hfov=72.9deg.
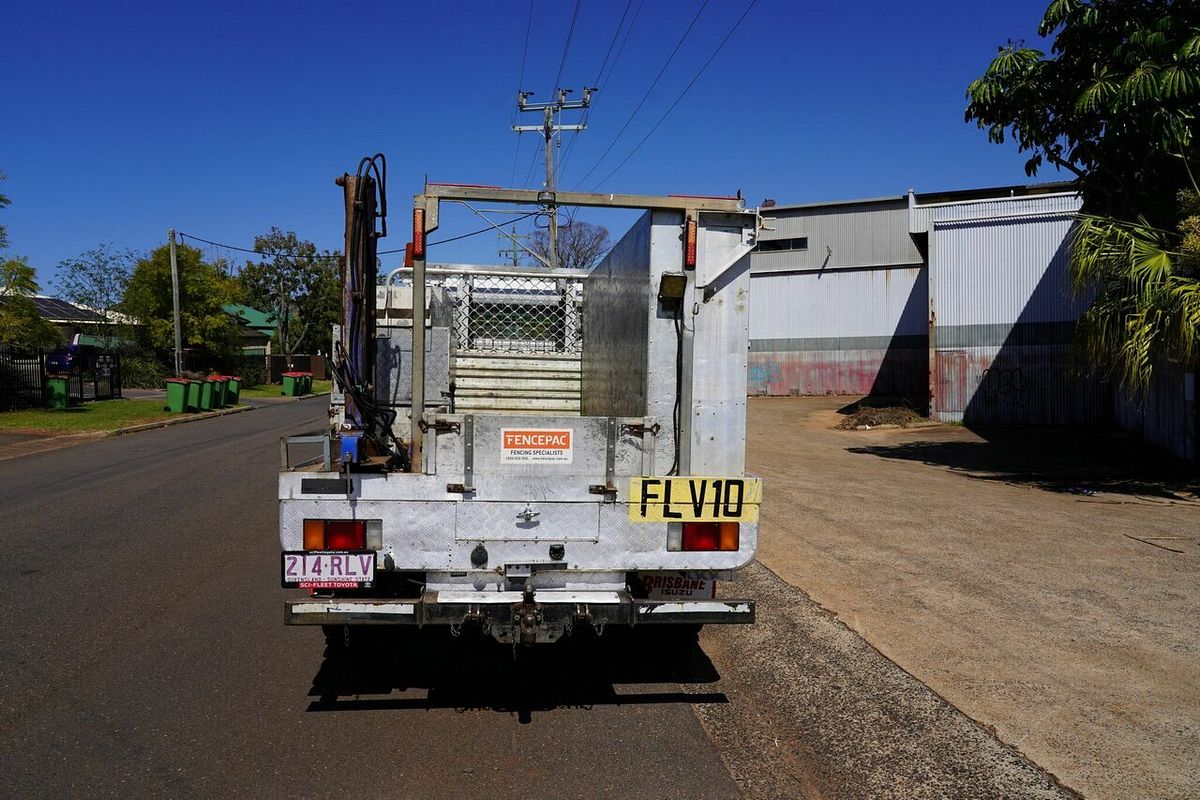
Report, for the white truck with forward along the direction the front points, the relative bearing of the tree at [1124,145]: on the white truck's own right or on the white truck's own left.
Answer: on the white truck's own right

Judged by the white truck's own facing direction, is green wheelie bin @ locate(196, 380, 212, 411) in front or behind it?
in front

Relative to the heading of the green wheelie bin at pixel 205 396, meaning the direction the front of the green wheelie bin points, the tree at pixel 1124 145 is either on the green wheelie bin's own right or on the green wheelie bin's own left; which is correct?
on the green wheelie bin's own right

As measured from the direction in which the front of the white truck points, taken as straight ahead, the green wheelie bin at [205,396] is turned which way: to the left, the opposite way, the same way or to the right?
to the right

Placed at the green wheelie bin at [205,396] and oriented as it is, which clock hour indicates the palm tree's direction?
The palm tree is roughly at 2 o'clock from the green wheelie bin.

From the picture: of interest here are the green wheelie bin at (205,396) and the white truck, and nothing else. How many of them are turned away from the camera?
1

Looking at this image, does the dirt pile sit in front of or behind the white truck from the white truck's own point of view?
in front

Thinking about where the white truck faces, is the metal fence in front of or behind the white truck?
in front

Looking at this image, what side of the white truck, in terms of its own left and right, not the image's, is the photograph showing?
back

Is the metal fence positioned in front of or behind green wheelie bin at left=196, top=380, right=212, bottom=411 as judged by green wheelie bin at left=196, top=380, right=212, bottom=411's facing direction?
behind

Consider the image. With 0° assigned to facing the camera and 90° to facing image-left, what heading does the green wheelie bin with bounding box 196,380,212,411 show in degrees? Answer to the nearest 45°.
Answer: approximately 270°

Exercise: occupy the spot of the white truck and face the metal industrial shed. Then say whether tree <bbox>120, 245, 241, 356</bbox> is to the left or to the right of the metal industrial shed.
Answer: left

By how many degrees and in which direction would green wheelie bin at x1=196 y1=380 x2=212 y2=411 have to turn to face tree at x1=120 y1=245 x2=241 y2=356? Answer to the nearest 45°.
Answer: approximately 90° to its left

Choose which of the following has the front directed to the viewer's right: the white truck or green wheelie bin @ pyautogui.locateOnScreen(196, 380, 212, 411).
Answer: the green wheelie bin
